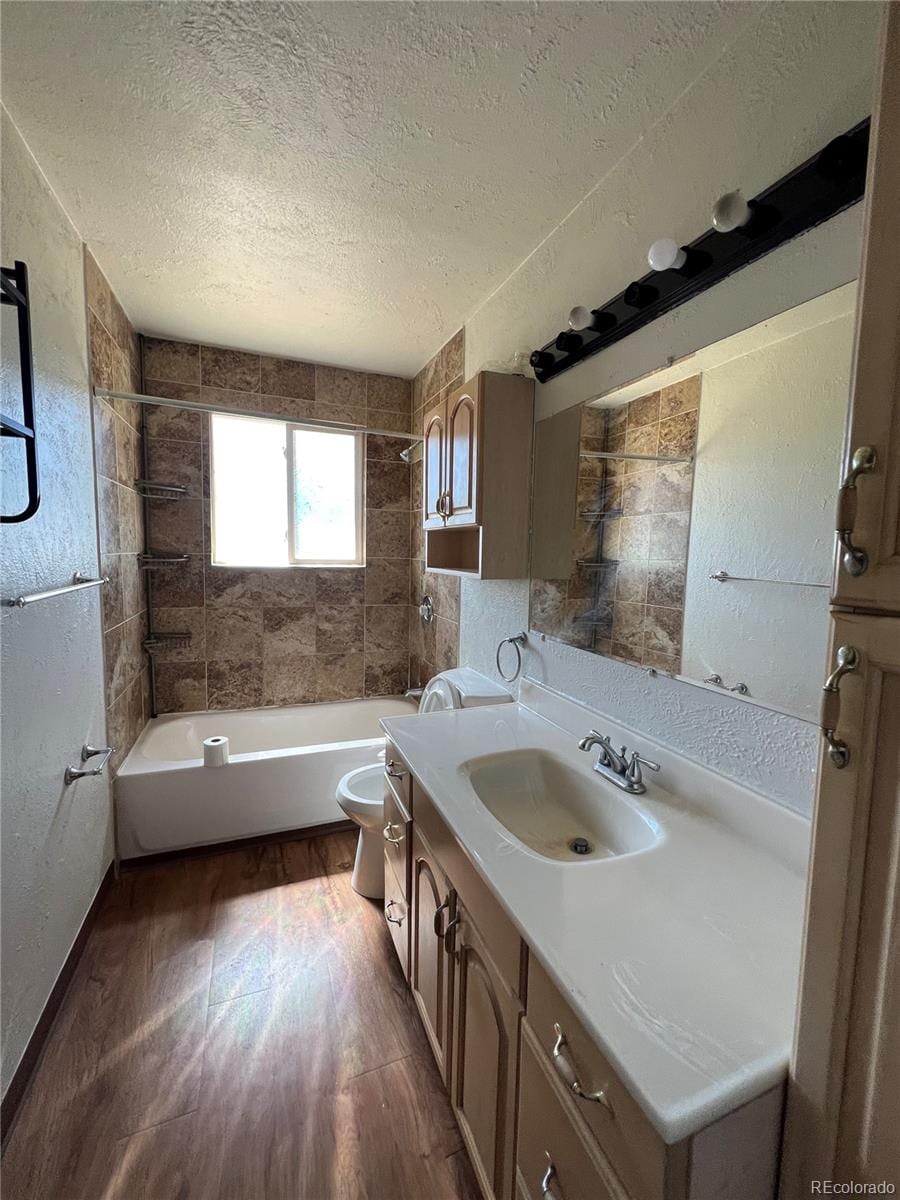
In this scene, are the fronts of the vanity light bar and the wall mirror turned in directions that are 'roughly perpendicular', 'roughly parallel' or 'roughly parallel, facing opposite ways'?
roughly parallel

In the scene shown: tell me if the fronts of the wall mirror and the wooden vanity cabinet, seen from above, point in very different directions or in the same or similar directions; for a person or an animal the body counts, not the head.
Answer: same or similar directions

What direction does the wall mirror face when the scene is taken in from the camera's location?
facing the viewer and to the left of the viewer

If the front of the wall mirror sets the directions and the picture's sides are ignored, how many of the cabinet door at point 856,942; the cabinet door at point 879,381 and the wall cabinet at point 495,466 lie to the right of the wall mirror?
1

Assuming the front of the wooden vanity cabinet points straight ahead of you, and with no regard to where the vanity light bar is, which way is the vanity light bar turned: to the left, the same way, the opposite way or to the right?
the same way

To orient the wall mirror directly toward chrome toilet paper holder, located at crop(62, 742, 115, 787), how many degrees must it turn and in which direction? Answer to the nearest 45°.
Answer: approximately 45° to its right

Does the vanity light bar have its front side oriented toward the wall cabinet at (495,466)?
no

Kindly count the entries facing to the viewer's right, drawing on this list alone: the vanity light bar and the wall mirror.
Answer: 0

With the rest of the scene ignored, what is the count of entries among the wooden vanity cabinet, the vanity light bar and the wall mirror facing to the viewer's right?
0

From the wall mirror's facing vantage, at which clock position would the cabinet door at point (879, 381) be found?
The cabinet door is roughly at 10 o'clock from the wall mirror.

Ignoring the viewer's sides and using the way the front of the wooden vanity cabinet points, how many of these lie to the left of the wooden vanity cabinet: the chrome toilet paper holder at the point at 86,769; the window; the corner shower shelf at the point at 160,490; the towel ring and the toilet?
0

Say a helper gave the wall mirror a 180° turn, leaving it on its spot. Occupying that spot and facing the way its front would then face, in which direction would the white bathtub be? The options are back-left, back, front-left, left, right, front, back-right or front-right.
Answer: back-left

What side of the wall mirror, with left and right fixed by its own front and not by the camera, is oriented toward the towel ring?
right

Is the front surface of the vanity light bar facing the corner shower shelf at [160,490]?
no

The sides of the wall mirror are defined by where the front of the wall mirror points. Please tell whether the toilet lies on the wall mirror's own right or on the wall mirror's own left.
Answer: on the wall mirror's own right

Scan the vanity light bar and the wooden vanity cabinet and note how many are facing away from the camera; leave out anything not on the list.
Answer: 0
